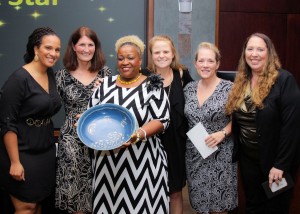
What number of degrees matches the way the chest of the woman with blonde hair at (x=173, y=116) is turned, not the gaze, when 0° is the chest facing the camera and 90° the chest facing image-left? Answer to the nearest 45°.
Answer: approximately 0°

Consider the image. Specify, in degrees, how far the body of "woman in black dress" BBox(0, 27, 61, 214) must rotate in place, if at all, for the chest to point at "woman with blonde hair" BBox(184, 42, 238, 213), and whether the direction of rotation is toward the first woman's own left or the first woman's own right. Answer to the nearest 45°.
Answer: approximately 45° to the first woman's own left

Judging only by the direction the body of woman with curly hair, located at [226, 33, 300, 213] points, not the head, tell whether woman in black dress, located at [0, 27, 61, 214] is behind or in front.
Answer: in front

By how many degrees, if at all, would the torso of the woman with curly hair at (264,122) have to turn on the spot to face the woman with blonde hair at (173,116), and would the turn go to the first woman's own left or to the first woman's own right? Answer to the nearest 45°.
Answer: approximately 45° to the first woman's own right

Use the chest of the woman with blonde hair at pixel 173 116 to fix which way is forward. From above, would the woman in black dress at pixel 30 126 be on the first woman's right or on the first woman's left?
on the first woman's right
